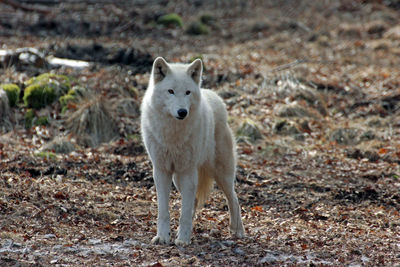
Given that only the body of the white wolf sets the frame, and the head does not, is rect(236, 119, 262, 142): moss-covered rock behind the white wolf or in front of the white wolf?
behind

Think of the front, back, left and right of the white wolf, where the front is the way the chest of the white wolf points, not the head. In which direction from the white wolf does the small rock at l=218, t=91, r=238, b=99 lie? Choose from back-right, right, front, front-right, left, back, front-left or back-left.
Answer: back-right

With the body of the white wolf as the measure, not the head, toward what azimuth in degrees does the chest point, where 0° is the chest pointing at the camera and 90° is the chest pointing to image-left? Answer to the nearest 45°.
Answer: approximately 45°

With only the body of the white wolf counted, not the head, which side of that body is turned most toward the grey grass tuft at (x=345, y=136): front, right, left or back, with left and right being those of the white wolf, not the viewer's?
back

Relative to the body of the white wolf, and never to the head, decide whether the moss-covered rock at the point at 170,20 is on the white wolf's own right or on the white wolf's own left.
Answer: on the white wolf's own right

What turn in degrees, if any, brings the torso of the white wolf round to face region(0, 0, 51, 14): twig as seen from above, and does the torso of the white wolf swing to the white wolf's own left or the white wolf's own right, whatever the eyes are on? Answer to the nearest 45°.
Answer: approximately 135° to the white wolf's own right

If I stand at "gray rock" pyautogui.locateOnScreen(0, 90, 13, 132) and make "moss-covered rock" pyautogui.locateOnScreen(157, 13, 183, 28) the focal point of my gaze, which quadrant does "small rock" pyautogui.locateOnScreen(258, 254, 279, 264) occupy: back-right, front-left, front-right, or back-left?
back-right

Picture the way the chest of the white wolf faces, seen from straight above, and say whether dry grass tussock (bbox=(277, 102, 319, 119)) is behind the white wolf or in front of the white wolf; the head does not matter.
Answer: behind

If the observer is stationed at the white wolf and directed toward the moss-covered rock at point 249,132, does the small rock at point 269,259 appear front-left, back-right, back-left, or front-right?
back-right

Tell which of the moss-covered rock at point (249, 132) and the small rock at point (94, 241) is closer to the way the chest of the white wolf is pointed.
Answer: the small rock

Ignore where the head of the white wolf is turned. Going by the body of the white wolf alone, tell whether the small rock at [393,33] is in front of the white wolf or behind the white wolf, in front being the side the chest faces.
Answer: behind

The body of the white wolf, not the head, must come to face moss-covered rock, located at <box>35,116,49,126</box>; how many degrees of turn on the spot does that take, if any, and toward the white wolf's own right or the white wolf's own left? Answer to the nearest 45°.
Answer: approximately 90° to the white wolf's own right

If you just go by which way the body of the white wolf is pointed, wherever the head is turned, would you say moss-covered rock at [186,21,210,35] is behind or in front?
behind
